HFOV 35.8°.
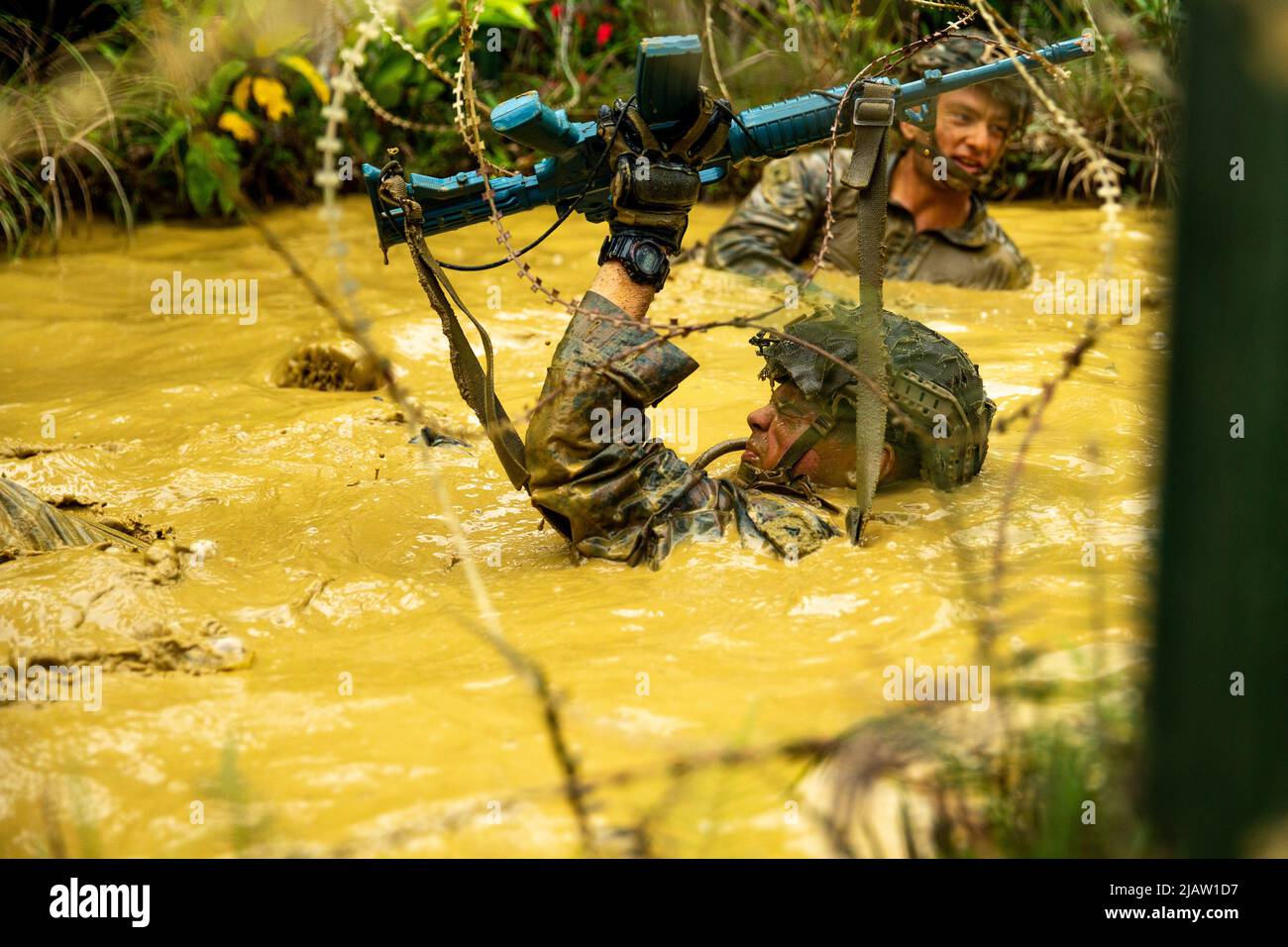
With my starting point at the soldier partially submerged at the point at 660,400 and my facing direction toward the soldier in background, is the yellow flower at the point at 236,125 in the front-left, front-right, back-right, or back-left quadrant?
front-left

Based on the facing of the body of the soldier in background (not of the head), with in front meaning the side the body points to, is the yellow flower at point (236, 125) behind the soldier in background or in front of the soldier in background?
behind

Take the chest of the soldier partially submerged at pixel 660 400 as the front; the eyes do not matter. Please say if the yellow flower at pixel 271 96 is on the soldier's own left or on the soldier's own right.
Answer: on the soldier's own right

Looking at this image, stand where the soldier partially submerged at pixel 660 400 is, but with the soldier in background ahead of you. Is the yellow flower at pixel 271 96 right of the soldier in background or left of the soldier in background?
left

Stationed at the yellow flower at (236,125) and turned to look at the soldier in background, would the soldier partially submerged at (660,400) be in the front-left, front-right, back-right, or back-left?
front-right

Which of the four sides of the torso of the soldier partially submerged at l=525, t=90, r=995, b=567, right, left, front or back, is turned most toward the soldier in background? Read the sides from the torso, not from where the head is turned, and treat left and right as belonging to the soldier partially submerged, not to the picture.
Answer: right

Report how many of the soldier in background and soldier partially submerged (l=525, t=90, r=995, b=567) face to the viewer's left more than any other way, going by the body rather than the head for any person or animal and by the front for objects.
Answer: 1

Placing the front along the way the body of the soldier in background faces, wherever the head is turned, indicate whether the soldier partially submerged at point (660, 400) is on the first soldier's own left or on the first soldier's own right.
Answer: on the first soldier's own right

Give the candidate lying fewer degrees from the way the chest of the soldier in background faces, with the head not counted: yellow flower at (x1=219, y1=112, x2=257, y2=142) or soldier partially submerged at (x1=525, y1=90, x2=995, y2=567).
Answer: the soldier partially submerged

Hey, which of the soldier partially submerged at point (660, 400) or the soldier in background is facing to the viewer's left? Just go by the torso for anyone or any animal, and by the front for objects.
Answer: the soldier partially submerged

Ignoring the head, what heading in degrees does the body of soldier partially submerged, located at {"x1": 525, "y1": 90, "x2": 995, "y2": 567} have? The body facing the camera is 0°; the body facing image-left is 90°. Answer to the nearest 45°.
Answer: approximately 90°

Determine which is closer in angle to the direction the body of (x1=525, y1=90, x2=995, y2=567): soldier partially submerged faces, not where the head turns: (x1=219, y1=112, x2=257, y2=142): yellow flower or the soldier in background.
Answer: the yellow flower

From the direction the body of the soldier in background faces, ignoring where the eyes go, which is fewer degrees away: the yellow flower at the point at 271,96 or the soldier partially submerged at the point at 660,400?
the soldier partially submerged

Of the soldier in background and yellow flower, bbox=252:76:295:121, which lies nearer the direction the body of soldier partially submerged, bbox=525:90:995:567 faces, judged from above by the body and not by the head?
the yellow flower
